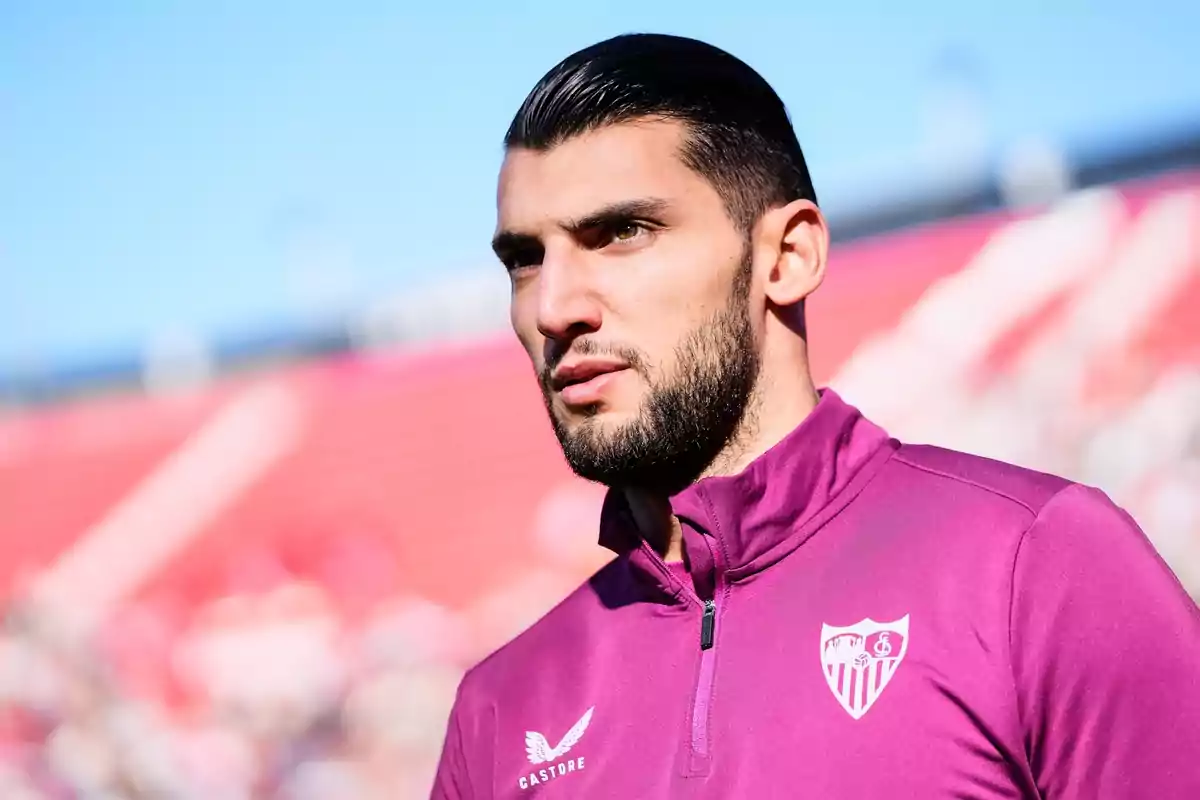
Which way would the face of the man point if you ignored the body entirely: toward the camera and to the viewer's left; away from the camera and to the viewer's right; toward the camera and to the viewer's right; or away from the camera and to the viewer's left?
toward the camera and to the viewer's left

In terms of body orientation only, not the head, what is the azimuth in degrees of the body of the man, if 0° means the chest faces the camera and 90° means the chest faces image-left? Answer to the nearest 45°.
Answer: approximately 45°
